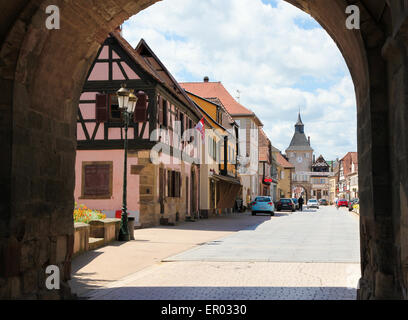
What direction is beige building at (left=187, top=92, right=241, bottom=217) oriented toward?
to the viewer's right

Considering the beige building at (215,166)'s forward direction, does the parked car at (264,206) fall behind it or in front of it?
in front

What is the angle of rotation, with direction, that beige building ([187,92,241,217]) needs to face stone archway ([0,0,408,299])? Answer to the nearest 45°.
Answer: approximately 90° to its right

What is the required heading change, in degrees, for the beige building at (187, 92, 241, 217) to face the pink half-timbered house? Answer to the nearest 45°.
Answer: approximately 90° to its right

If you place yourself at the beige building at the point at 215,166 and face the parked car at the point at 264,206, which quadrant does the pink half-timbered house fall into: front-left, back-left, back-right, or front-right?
back-right
